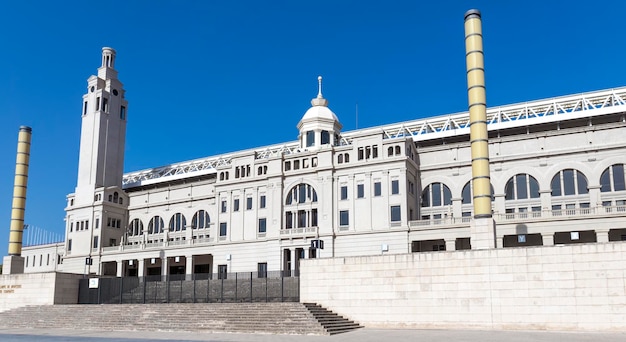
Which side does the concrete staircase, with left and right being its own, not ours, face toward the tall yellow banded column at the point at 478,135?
left

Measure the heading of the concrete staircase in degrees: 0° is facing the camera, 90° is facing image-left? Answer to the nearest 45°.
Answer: approximately 0°

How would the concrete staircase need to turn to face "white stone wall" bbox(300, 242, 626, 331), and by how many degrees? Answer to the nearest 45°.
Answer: approximately 45° to its left
